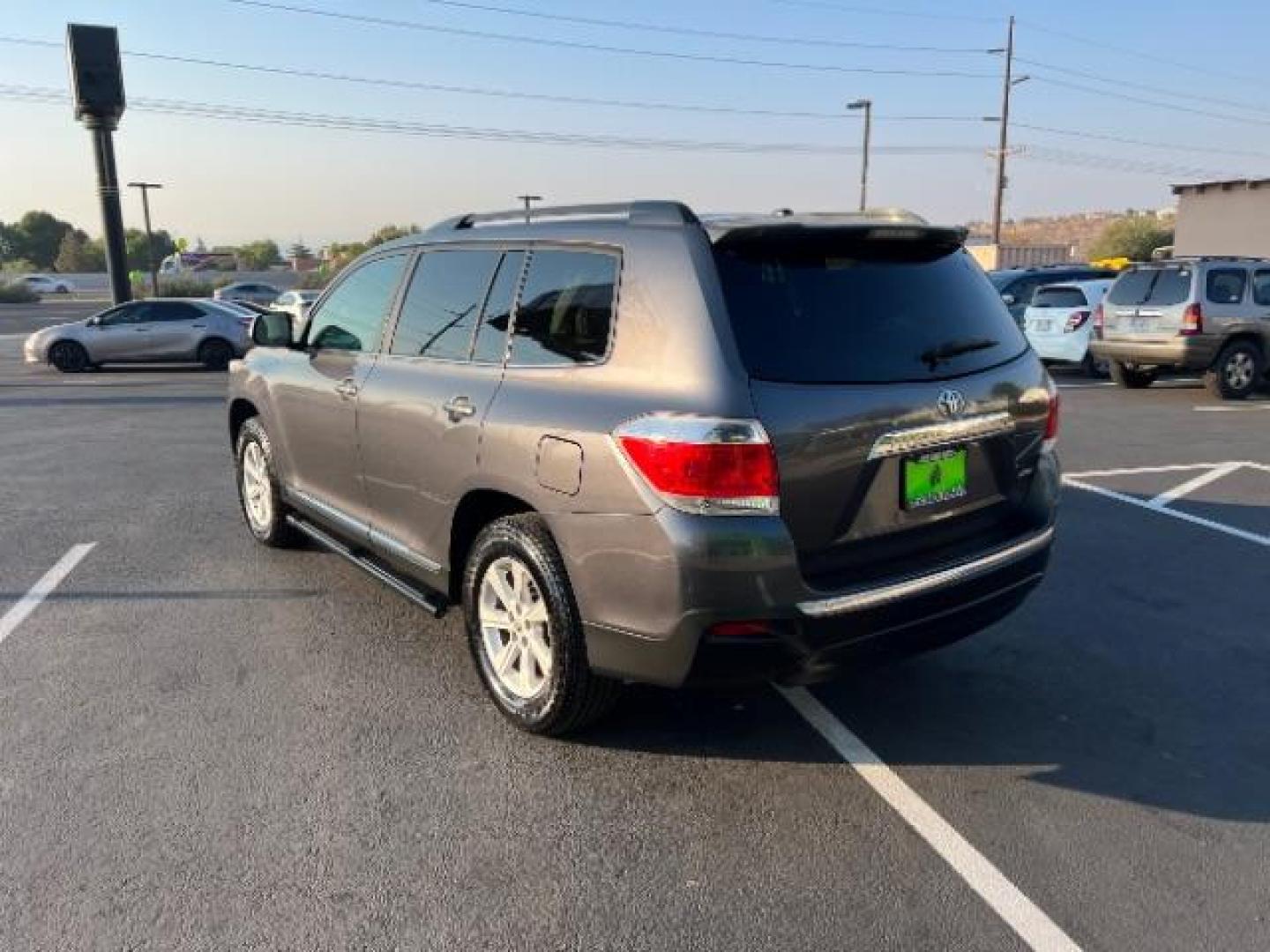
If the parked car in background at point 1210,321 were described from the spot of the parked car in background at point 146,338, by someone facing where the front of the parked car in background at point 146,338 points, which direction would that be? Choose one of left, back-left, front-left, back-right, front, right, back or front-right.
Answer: back-left

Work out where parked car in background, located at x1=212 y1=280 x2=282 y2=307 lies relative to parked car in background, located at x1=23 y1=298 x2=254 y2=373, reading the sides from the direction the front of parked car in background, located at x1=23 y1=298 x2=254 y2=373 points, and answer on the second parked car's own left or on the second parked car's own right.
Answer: on the second parked car's own right

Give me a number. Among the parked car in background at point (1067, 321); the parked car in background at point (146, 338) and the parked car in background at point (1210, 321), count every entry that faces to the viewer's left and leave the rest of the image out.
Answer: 1

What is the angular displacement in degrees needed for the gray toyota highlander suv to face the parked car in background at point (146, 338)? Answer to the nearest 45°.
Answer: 0° — it already faces it

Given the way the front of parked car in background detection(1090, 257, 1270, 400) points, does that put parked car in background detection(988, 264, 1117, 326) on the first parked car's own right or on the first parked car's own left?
on the first parked car's own left

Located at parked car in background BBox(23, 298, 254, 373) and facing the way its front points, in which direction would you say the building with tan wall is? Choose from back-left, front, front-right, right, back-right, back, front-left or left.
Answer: back

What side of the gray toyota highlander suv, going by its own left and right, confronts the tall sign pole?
front

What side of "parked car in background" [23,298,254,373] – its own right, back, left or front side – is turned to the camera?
left

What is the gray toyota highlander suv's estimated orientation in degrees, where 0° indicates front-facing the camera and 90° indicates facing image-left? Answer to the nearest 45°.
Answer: approximately 135°

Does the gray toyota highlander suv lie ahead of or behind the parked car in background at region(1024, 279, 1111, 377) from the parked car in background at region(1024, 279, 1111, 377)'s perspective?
behind

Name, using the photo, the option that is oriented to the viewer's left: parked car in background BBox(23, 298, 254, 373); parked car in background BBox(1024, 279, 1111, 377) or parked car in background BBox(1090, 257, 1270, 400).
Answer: parked car in background BBox(23, 298, 254, 373)

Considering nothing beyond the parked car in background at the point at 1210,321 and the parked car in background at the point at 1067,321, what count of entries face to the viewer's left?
0

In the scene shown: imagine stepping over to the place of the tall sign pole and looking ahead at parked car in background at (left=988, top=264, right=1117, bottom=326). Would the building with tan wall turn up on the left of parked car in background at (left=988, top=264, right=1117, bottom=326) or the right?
left

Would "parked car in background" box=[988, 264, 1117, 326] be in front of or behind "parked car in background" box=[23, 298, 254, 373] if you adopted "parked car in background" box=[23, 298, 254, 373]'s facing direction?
behind
